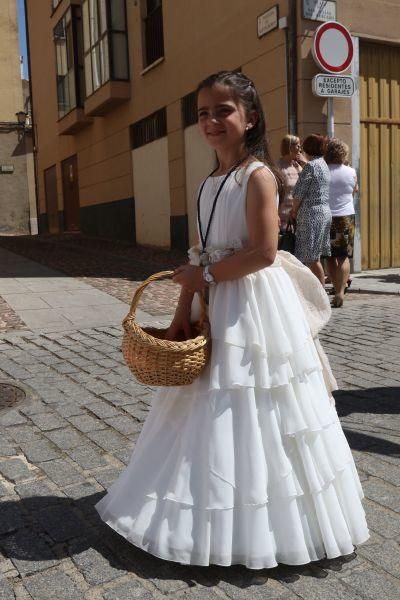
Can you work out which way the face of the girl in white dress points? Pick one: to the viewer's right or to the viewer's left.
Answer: to the viewer's left

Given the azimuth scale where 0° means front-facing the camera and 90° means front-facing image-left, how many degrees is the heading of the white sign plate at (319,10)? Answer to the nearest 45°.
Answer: approximately 0°

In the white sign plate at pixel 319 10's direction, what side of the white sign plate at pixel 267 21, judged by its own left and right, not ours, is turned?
left

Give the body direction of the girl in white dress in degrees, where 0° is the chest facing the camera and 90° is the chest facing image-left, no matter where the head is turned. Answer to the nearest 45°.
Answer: approximately 45°

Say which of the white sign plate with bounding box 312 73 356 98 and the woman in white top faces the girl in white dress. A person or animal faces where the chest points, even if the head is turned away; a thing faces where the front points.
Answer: the white sign plate

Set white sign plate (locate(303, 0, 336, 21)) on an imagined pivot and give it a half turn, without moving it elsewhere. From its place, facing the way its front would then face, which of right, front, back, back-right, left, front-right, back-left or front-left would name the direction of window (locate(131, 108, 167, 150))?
front-left

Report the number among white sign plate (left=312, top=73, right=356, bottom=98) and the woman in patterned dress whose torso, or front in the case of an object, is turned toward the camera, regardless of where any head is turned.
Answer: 1

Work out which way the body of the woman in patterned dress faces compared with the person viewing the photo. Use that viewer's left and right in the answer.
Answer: facing away from the viewer and to the left of the viewer
